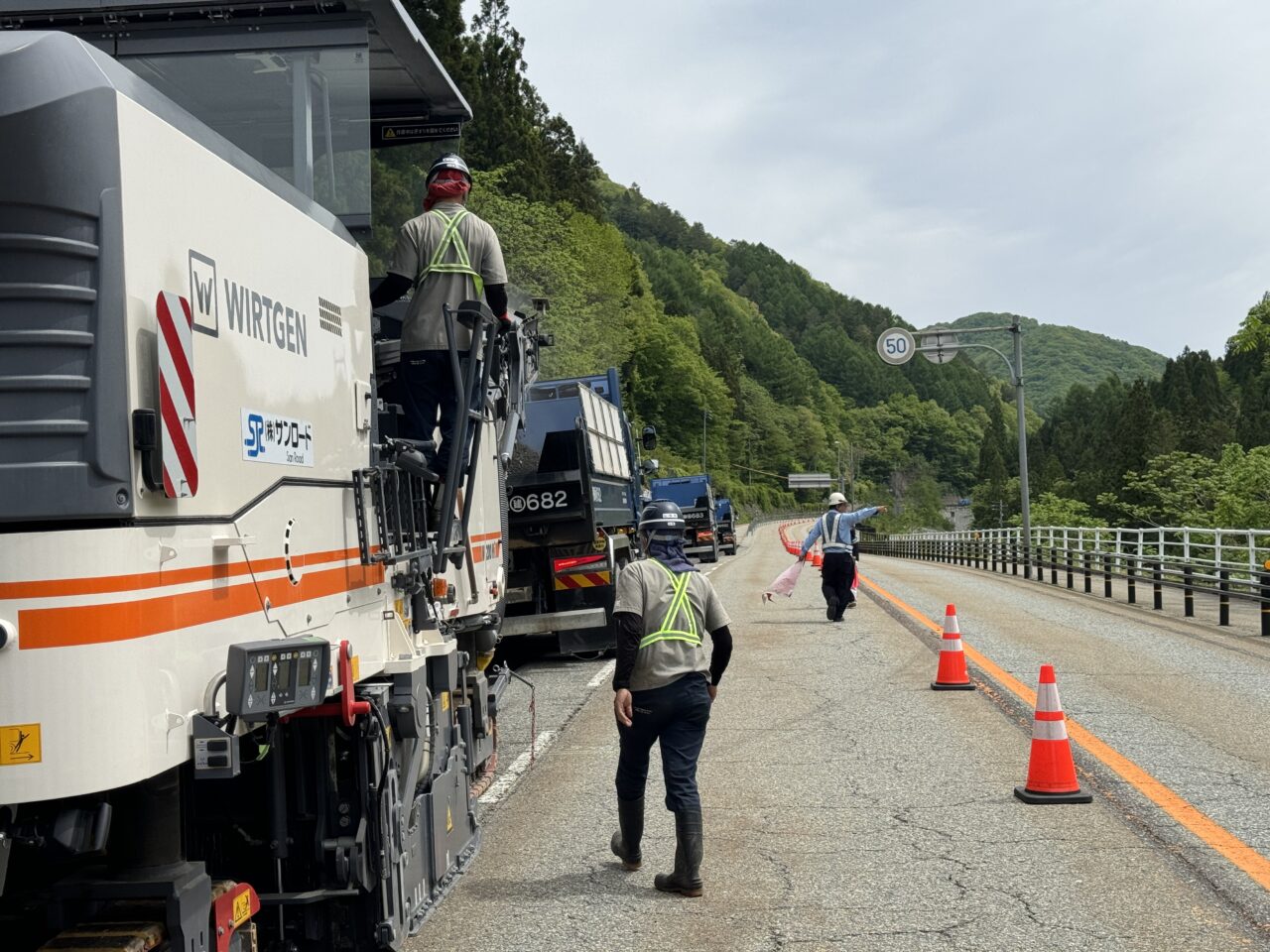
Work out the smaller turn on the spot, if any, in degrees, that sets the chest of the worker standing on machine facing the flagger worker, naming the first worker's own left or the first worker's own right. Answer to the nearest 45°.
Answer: approximately 45° to the first worker's own right

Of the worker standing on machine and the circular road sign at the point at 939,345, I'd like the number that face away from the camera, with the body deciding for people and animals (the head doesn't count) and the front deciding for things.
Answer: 2

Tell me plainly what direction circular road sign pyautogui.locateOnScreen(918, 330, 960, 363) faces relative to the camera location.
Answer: facing away from the viewer

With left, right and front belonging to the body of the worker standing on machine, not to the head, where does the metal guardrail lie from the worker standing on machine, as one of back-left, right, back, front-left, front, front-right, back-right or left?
front-right

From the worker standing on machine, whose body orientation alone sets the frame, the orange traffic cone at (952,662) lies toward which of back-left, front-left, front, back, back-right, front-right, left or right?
front-right

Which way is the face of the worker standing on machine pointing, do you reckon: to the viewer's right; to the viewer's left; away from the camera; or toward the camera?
away from the camera

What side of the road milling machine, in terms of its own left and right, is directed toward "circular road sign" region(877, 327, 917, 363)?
front

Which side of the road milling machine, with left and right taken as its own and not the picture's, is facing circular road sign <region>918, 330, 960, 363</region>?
front

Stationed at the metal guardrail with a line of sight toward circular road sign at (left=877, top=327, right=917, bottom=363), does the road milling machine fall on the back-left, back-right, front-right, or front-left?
back-left

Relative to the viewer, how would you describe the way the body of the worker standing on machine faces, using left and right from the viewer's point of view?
facing away from the viewer

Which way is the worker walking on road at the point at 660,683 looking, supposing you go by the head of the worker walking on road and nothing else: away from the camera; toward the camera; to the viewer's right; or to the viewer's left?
away from the camera

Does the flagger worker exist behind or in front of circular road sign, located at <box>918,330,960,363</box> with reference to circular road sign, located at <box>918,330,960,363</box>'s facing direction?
behind
